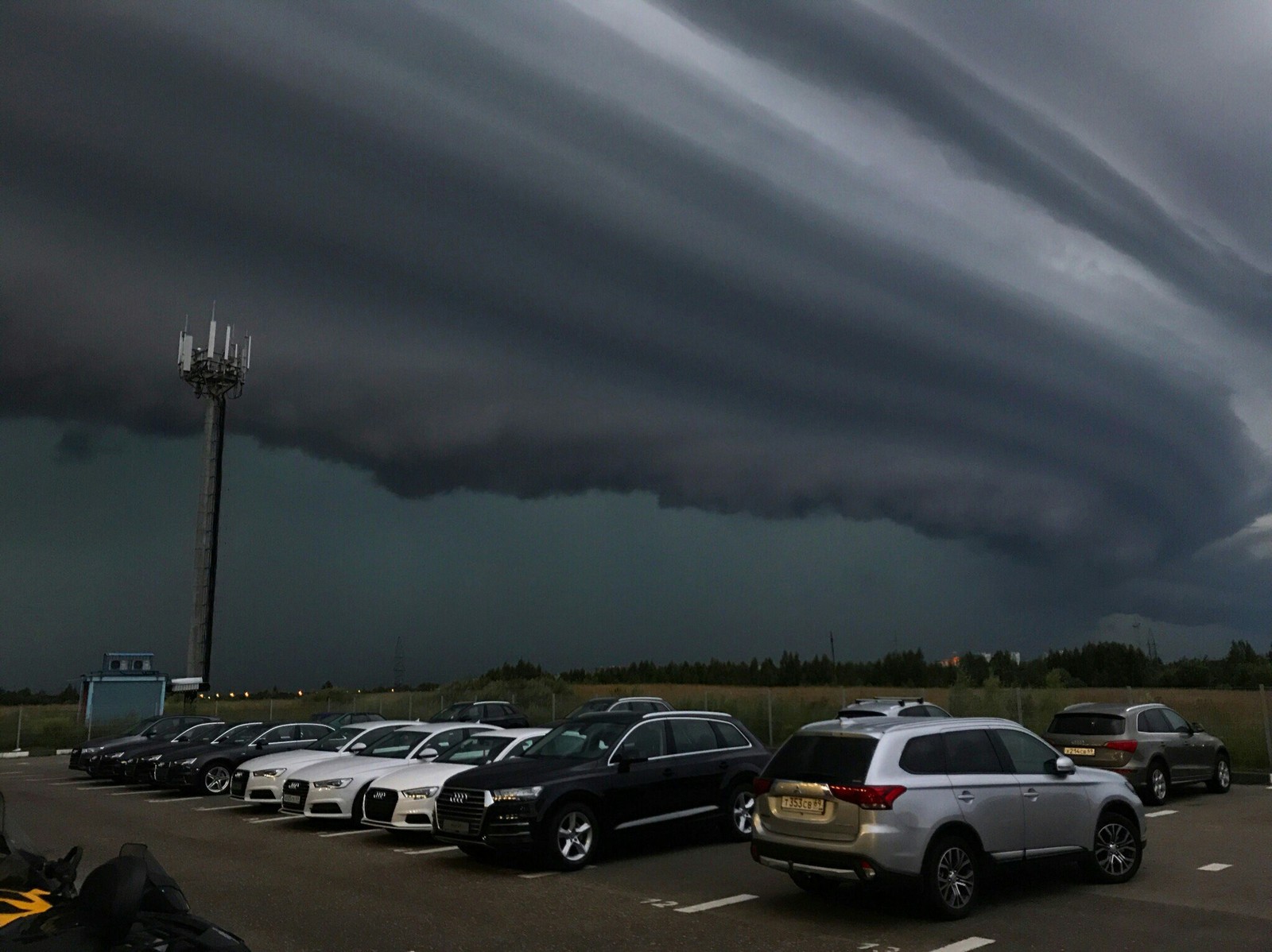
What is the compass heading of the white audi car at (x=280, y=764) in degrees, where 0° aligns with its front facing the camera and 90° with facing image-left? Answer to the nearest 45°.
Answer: approximately 45°

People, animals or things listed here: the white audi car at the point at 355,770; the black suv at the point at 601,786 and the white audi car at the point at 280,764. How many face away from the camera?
0

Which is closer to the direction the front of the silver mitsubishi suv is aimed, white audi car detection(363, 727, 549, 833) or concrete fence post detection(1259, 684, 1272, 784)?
the concrete fence post

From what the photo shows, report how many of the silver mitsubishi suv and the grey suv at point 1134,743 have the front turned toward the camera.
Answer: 0

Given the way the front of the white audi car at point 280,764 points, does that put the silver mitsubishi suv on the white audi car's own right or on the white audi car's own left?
on the white audi car's own left

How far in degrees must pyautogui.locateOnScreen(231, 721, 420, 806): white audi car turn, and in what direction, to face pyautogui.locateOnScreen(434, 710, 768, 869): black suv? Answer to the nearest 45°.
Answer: approximately 90° to its left

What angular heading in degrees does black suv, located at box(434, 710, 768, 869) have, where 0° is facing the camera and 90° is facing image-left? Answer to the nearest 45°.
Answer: approximately 45°

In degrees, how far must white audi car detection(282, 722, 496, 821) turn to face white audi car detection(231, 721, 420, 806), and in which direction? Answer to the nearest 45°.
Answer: approximately 90° to its right

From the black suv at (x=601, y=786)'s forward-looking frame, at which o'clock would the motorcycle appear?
The motorcycle is roughly at 11 o'clock from the black suv.

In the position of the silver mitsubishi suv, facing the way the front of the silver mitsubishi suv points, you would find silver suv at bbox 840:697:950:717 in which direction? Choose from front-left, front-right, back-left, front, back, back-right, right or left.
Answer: front-left

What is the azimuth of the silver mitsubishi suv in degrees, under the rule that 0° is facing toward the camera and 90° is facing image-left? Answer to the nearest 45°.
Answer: approximately 225°

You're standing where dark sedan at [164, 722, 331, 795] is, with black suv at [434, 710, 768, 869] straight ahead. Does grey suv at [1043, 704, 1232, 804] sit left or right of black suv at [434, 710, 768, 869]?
left

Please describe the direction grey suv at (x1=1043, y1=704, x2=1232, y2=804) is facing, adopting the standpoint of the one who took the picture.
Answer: facing away from the viewer and to the right of the viewer

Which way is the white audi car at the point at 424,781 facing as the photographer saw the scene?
facing the viewer and to the left of the viewer

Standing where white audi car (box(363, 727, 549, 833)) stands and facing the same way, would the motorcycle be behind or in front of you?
in front

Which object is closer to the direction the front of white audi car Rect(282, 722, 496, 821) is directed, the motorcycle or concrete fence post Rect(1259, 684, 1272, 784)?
the motorcycle
